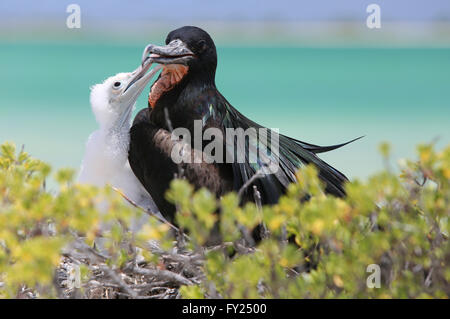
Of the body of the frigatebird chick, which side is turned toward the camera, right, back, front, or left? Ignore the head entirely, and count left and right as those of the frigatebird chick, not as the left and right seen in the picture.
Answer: right

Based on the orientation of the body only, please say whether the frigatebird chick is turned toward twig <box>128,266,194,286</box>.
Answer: no

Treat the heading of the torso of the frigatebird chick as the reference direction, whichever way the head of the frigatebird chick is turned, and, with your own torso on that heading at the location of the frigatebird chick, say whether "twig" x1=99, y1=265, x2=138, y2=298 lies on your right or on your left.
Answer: on your right
